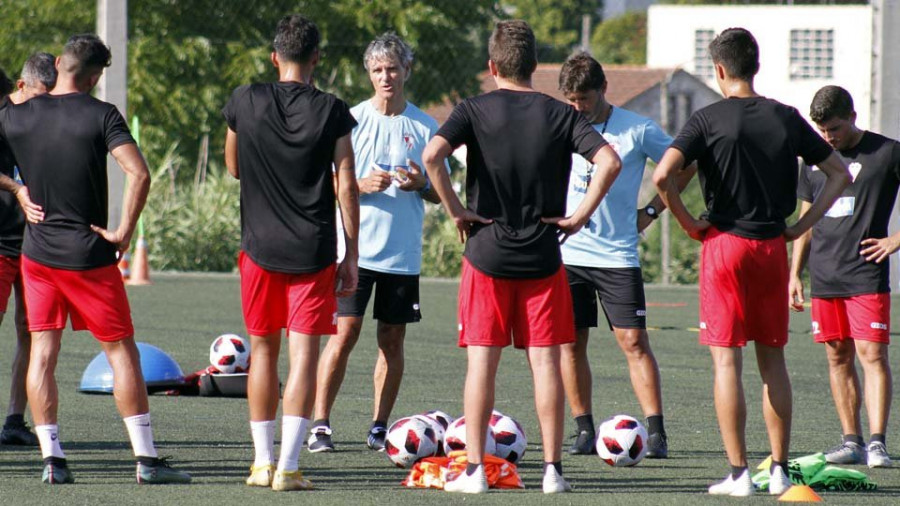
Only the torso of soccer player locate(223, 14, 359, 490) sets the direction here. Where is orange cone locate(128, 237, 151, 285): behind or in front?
in front

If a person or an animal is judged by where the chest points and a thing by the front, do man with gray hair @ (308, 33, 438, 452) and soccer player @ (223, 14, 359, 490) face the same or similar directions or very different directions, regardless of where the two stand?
very different directions

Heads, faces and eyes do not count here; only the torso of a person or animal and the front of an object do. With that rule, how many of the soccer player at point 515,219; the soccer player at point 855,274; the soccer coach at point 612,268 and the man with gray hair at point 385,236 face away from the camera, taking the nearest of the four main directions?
1

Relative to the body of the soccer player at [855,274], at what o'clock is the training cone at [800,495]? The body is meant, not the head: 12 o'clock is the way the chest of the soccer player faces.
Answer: The training cone is roughly at 11 o'clock from the soccer player.

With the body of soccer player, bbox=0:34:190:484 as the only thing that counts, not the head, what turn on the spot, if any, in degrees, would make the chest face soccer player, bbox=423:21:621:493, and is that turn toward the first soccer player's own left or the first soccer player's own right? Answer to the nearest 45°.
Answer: approximately 45° to the first soccer player's own right

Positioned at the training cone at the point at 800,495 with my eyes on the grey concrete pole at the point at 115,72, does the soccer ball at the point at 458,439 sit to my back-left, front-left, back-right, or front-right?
front-left

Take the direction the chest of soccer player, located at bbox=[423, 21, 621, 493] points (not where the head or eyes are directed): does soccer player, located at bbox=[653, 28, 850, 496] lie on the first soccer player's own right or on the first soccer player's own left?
on the first soccer player's own right

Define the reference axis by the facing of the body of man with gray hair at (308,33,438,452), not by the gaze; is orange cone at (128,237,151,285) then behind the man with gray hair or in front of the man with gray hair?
behind

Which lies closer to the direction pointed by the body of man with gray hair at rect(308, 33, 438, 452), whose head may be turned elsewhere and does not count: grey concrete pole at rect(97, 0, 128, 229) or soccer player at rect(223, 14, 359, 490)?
the soccer player

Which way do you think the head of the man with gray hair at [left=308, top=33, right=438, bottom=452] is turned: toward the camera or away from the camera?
toward the camera

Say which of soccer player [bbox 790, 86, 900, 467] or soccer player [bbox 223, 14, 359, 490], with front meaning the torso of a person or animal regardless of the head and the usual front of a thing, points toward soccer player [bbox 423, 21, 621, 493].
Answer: soccer player [bbox 790, 86, 900, 467]

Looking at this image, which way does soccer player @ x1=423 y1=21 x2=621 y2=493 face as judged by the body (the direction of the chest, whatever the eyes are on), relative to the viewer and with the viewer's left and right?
facing away from the viewer

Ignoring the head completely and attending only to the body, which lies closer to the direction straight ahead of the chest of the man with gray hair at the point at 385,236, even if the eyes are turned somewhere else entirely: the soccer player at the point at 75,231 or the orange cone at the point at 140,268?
the soccer player

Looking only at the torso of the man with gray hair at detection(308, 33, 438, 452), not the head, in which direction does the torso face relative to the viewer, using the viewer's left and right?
facing the viewer

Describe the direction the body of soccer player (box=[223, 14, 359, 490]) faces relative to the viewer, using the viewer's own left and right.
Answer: facing away from the viewer

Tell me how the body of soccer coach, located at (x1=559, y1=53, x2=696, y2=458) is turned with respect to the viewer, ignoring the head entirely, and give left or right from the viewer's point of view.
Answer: facing the viewer and to the left of the viewer
